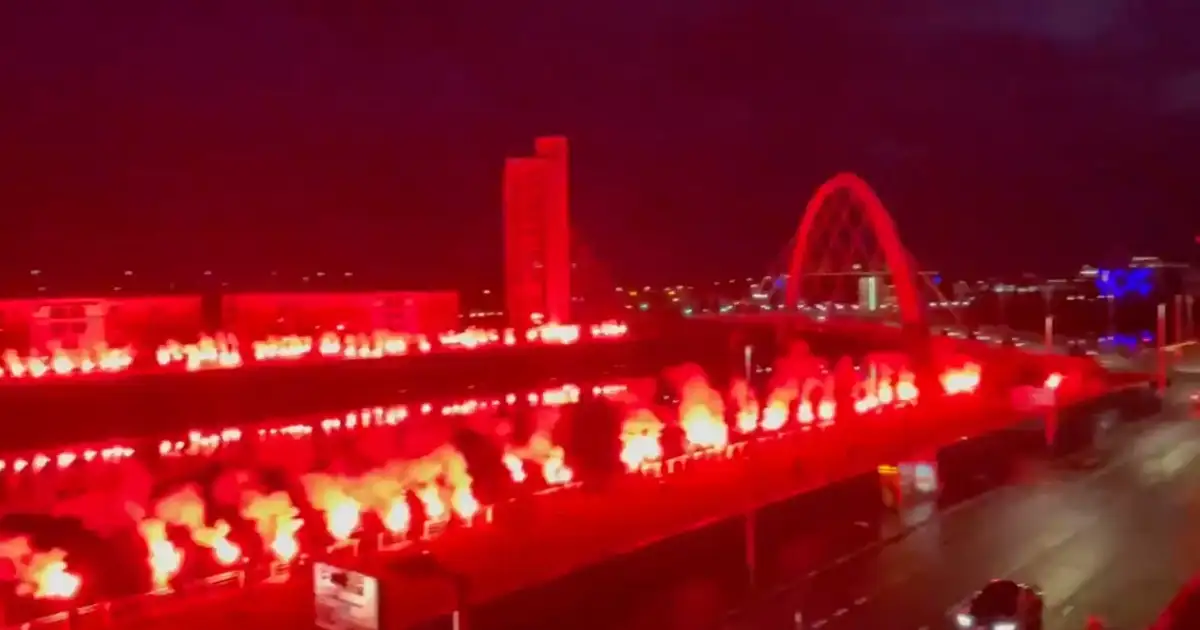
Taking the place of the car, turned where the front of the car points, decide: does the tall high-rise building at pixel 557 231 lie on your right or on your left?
on your right

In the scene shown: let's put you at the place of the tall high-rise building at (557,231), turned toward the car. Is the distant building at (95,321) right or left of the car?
right

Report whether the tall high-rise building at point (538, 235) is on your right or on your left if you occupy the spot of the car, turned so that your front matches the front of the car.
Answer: on your right

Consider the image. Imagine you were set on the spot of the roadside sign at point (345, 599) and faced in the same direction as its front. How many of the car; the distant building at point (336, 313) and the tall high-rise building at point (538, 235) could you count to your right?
0

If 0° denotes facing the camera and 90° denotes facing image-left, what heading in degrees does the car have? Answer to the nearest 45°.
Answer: approximately 45°

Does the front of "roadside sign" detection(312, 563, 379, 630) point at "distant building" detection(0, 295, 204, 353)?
no

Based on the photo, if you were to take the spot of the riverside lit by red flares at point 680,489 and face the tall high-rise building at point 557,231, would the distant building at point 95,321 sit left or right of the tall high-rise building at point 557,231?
left

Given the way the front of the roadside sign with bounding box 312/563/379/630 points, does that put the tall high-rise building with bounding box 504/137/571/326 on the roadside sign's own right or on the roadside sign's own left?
on the roadside sign's own left

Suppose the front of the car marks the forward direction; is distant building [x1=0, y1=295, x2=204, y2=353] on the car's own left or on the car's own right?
on the car's own right

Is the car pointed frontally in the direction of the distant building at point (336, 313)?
no

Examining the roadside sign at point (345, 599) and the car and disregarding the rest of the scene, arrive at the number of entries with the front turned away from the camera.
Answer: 0
